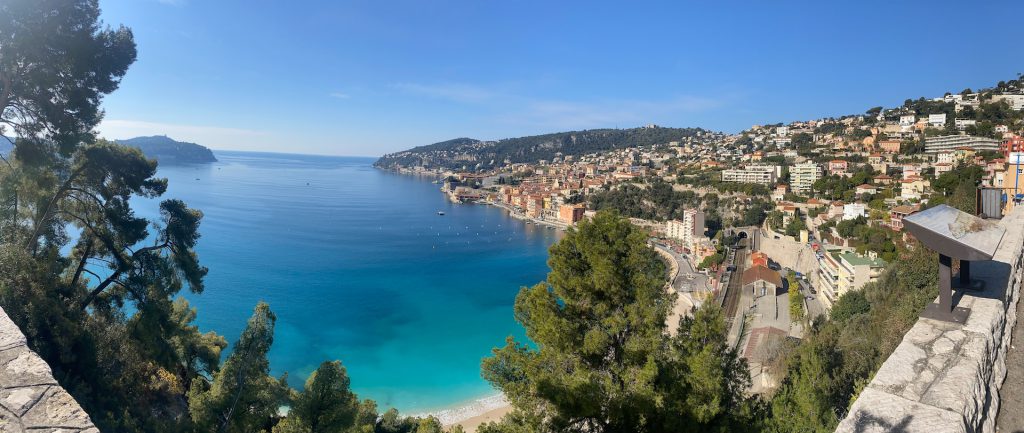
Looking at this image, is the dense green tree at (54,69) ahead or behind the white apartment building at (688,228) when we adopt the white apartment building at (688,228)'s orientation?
ahead

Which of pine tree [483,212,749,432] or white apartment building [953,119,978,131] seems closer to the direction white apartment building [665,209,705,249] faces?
the pine tree

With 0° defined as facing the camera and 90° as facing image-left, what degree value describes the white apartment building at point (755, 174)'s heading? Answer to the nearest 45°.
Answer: approximately 0°

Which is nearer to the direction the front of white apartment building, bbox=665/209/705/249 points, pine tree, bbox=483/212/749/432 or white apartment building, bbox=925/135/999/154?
the pine tree

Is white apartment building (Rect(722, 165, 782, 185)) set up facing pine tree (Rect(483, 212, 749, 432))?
yes

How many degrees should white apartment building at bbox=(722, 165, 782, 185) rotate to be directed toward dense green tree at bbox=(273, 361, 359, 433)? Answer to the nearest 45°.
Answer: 0° — it already faces it

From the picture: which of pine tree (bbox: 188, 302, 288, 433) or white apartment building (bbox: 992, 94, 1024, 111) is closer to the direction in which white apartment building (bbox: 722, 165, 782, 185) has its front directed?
the pine tree

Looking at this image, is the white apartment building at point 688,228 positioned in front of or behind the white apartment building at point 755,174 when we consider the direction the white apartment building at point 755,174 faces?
in front

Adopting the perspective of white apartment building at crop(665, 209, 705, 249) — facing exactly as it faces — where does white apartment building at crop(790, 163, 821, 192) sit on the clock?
white apartment building at crop(790, 163, 821, 192) is roughly at 6 o'clock from white apartment building at crop(665, 209, 705, 249).

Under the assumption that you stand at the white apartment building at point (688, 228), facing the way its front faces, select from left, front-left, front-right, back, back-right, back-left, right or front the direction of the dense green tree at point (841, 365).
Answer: front-left
